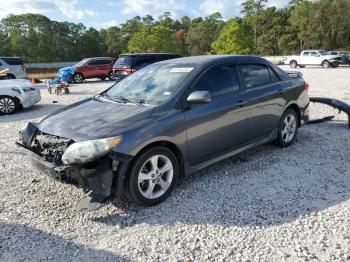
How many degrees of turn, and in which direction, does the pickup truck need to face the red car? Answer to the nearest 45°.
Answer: approximately 135° to its right

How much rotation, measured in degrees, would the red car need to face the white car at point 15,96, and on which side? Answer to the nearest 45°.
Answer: approximately 45° to its left

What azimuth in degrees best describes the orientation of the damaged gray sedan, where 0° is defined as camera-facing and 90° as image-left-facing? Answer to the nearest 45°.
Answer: approximately 45°

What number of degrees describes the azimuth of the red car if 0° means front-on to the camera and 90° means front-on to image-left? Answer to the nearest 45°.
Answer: approximately 45°

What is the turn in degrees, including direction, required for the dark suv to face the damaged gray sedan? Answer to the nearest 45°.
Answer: approximately 135° to its right

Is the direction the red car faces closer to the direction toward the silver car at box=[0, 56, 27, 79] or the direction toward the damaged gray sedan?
the silver car

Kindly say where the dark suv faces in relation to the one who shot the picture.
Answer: facing away from the viewer and to the right of the viewer

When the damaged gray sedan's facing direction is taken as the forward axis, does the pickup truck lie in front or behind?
behind

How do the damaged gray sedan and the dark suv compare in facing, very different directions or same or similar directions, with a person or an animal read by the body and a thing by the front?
very different directions

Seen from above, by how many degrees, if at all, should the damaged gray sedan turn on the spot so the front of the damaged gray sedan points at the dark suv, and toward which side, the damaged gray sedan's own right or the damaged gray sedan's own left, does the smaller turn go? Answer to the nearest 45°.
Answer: approximately 135° to the damaged gray sedan's own right

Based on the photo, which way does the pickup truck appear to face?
to the viewer's right
